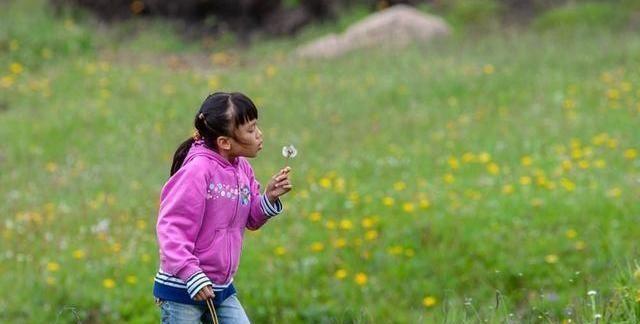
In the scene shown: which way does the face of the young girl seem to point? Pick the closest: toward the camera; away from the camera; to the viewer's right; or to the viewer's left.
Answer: to the viewer's right

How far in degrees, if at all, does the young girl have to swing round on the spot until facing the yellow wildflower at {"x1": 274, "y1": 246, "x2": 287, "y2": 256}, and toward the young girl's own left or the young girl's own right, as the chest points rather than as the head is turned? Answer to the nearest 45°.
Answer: approximately 135° to the young girl's own left

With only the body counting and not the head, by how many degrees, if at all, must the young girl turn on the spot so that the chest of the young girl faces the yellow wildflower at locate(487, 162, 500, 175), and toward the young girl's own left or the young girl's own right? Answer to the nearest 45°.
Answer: approximately 90° to the young girl's own left

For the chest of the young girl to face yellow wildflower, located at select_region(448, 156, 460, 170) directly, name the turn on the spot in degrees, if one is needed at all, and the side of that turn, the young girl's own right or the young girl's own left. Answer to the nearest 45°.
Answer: approximately 90° to the young girl's own left

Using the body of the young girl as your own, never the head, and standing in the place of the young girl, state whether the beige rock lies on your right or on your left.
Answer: on your left

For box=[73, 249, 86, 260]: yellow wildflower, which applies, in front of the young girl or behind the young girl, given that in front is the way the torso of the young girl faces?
behind

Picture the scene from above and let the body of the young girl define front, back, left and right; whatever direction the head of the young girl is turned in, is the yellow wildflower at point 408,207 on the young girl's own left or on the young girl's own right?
on the young girl's own left

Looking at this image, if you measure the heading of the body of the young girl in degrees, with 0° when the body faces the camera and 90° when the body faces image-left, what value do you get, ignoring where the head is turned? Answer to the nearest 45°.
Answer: approximately 315°

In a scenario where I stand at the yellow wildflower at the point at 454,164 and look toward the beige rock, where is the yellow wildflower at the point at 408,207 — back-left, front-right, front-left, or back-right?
back-left
